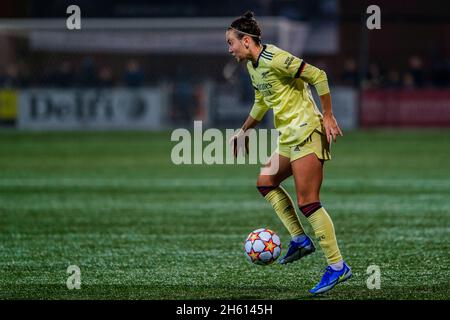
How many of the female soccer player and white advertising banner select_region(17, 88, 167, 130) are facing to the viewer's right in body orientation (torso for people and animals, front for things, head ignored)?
0

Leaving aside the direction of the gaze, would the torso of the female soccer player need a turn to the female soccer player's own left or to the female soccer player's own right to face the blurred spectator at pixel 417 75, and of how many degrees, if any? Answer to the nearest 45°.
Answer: approximately 135° to the female soccer player's own right

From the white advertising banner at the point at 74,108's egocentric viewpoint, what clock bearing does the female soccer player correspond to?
The female soccer player is roughly at 12 o'clock from the white advertising banner.

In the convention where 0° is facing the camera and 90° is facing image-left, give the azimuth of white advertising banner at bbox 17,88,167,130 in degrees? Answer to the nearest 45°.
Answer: approximately 0°

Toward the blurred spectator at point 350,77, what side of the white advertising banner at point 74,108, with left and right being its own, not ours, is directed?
left

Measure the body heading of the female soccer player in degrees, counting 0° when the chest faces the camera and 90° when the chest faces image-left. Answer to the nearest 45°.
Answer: approximately 45°

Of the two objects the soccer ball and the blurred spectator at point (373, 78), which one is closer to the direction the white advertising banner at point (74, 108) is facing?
the soccer ball
